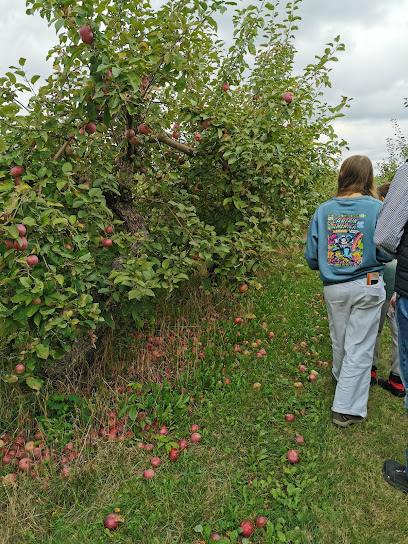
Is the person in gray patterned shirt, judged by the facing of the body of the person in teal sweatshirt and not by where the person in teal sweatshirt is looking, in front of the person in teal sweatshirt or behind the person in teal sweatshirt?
behind

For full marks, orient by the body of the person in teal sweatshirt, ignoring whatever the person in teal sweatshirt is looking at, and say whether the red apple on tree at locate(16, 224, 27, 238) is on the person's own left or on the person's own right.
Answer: on the person's own left

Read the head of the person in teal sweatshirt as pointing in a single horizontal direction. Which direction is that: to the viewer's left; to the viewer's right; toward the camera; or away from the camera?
away from the camera

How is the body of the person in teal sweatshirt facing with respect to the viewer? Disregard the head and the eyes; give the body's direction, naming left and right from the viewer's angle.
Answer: facing away from the viewer

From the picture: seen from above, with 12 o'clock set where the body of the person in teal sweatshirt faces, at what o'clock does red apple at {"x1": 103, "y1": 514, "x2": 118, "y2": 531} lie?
The red apple is roughly at 7 o'clock from the person in teal sweatshirt.

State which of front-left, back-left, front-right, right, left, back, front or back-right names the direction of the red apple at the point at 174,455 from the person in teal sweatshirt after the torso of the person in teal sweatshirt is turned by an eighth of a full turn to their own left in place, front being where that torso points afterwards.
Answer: left

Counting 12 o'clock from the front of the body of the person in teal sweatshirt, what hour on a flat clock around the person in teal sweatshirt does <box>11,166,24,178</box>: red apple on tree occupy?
The red apple on tree is roughly at 8 o'clock from the person in teal sweatshirt.

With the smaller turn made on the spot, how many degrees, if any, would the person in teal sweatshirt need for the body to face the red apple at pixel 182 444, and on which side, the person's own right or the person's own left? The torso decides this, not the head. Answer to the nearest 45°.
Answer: approximately 135° to the person's own left

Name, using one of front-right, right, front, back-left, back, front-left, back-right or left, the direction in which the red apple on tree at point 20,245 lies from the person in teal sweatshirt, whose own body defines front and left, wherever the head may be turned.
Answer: back-left
